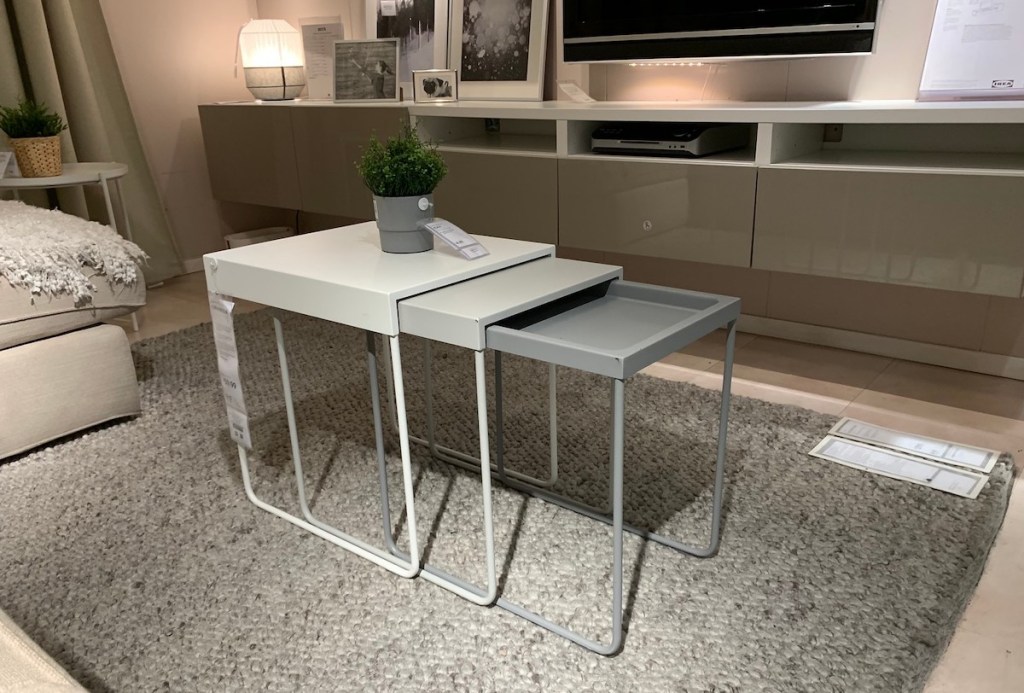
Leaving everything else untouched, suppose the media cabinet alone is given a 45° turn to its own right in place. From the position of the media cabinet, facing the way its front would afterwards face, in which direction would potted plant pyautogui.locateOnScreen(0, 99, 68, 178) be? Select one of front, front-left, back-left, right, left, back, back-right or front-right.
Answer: front

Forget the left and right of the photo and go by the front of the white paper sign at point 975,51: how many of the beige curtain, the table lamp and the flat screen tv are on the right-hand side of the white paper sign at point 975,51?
3

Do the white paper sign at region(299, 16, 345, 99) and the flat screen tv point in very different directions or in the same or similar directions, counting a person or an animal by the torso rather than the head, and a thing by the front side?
same or similar directions

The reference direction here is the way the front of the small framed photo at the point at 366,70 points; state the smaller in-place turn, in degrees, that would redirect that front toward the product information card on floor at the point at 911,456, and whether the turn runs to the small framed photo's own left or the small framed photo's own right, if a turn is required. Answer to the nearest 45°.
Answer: approximately 45° to the small framed photo's own left

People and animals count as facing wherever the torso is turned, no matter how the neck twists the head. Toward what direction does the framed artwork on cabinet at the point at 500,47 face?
toward the camera

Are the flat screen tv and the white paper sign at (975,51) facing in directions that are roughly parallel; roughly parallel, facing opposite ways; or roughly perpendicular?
roughly parallel

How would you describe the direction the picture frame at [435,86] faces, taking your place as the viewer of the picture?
facing the viewer

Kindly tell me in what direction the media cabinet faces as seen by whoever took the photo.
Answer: facing the viewer and to the left of the viewer

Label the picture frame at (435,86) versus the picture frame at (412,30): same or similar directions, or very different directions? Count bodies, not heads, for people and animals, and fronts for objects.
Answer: same or similar directions

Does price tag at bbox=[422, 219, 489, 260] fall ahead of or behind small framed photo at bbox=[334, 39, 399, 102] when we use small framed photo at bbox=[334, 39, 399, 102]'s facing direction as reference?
ahead

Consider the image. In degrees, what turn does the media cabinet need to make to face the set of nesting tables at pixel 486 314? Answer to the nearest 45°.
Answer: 0° — it already faces it

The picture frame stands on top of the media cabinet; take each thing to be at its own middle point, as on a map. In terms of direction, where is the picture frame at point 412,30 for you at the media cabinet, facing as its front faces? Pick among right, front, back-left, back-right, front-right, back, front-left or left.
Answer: right

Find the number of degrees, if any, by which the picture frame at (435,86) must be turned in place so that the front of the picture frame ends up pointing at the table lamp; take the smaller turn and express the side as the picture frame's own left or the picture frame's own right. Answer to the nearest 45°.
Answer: approximately 135° to the picture frame's own right

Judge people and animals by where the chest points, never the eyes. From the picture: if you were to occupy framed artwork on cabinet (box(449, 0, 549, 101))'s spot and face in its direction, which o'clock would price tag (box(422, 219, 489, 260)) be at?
The price tag is roughly at 12 o'clock from the framed artwork on cabinet.

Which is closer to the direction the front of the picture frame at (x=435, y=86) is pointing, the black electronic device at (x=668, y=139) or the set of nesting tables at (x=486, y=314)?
the set of nesting tables

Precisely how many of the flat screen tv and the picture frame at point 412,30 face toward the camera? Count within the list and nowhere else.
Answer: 2

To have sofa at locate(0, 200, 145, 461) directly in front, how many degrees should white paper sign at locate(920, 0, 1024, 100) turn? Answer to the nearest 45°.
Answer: approximately 45° to its right
